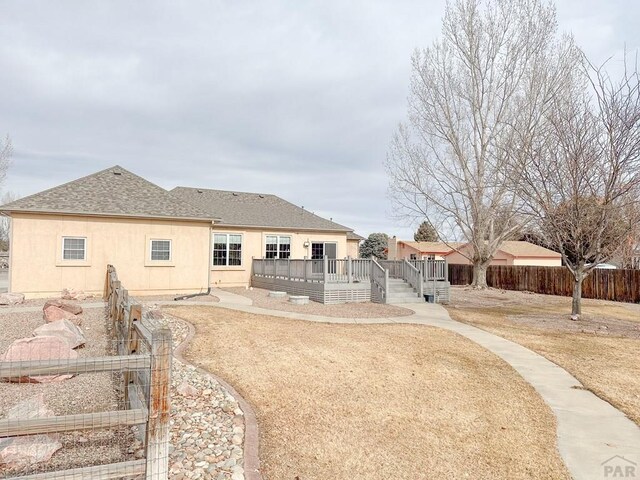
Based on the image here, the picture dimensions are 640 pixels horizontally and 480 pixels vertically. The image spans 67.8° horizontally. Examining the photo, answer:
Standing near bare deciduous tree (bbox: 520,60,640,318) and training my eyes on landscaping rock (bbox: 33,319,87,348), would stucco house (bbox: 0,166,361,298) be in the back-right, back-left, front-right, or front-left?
front-right

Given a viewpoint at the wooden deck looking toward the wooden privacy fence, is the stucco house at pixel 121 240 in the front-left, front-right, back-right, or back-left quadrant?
back-left

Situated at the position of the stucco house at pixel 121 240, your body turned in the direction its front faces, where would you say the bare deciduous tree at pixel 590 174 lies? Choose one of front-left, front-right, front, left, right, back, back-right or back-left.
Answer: back-right

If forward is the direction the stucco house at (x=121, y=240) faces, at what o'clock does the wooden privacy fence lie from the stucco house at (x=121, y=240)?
The wooden privacy fence is roughly at 3 o'clock from the stucco house.

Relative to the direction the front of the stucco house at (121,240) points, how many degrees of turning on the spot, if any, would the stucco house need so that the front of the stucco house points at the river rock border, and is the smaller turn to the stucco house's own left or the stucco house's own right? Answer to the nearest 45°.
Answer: approximately 180°

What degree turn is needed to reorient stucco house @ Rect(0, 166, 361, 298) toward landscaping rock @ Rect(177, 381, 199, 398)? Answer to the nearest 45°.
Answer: approximately 180°

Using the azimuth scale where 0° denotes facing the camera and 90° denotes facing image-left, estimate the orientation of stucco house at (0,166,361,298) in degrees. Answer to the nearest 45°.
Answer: approximately 180°

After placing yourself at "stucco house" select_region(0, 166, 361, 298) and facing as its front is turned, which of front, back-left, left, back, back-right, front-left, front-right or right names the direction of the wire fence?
back

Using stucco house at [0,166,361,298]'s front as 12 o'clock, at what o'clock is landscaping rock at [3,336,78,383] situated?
The landscaping rock is roughly at 6 o'clock from the stucco house.

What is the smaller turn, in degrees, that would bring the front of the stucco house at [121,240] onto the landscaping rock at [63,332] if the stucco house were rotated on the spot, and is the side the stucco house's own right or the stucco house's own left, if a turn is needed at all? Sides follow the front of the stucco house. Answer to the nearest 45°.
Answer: approximately 180°

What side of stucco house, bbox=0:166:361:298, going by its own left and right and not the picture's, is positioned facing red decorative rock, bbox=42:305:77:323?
back

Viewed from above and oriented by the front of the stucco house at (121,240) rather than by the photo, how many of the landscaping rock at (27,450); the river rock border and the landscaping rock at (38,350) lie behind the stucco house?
3

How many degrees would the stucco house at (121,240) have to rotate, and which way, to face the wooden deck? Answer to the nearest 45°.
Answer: approximately 90° to its right
